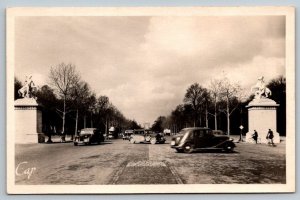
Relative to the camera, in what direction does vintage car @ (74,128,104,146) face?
facing the viewer and to the left of the viewer
